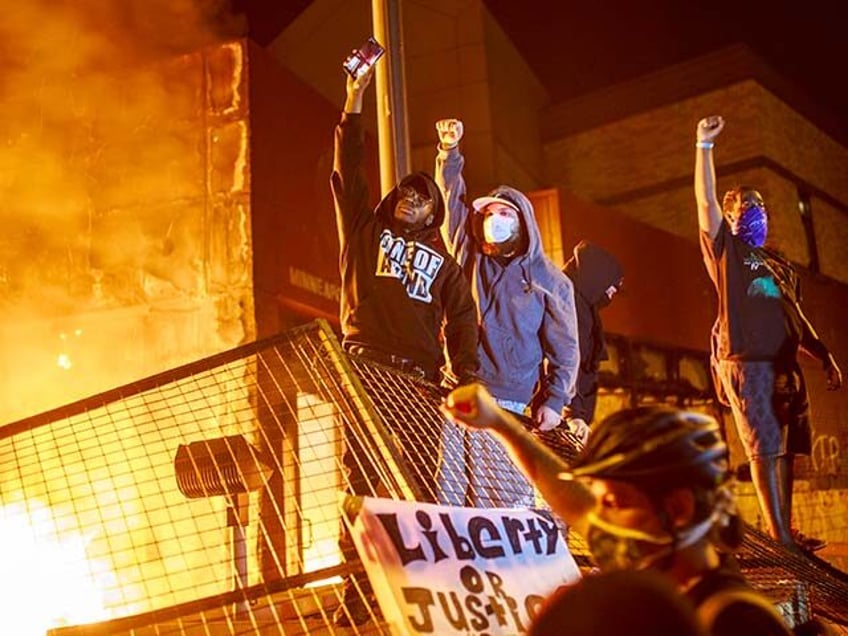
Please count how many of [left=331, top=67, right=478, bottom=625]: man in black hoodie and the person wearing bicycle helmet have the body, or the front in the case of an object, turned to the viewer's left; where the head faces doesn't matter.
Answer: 1

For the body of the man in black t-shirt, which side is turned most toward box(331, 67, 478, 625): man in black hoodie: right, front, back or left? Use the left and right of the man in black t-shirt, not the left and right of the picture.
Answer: right

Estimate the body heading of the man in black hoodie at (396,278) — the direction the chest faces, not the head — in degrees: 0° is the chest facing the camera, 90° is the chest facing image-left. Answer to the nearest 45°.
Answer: approximately 0°

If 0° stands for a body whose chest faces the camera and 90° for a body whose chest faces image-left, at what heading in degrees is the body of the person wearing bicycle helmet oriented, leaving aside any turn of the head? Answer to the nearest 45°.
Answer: approximately 90°

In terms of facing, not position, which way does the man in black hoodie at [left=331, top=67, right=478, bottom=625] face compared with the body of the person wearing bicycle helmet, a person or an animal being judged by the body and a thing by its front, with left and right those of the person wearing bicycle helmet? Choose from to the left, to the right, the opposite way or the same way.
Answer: to the left

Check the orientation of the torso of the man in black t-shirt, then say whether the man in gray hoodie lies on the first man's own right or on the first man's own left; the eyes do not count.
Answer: on the first man's own right

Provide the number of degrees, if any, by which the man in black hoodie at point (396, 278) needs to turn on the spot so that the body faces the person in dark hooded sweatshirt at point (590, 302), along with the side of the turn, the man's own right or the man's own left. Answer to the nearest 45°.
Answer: approximately 135° to the man's own left

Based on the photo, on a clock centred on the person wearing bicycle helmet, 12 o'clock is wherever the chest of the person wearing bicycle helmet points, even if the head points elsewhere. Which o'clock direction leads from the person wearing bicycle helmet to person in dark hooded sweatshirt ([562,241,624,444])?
The person in dark hooded sweatshirt is roughly at 3 o'clock from the person wearing bicycle helmet.

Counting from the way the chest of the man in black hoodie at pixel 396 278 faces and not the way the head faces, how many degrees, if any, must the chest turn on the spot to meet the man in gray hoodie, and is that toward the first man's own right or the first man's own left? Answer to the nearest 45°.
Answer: approximately 135° to the first man's own left
